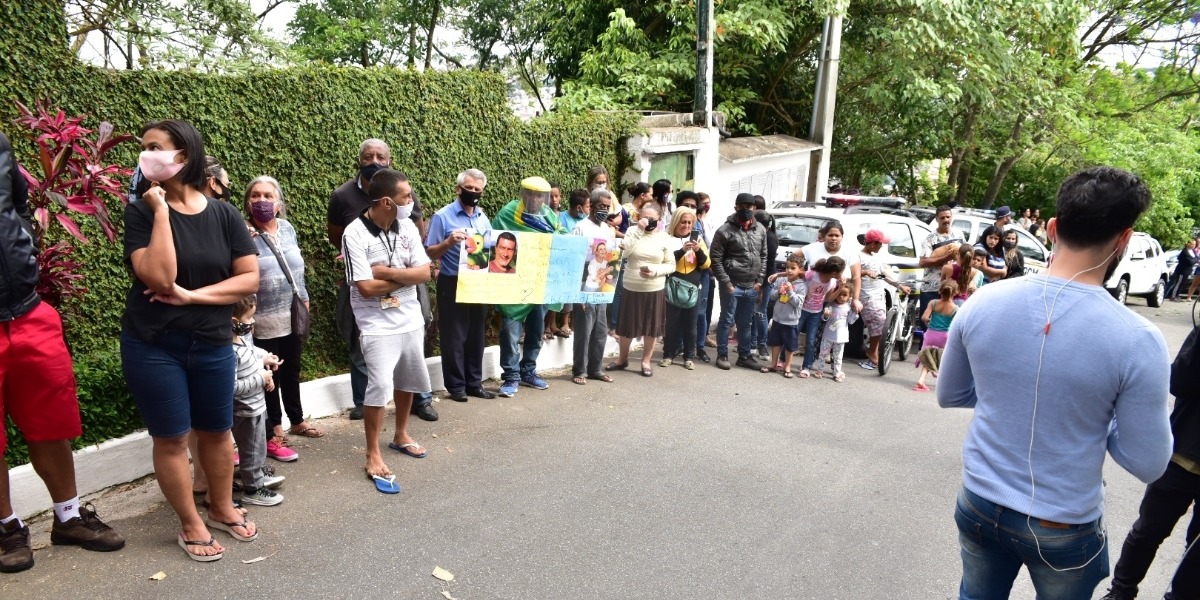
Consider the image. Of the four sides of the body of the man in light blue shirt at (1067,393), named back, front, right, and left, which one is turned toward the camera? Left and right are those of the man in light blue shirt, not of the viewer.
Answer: back

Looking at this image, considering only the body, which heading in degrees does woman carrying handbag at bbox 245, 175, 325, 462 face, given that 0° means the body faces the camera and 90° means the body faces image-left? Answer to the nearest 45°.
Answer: approximately 315°

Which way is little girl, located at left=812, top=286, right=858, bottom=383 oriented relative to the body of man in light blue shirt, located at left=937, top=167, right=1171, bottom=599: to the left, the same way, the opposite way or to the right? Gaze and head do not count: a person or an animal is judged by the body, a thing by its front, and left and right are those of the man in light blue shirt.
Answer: the opposite way

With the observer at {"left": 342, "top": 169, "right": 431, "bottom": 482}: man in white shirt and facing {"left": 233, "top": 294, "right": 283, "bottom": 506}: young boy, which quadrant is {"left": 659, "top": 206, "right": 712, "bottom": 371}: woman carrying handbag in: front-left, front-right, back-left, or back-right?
back-right

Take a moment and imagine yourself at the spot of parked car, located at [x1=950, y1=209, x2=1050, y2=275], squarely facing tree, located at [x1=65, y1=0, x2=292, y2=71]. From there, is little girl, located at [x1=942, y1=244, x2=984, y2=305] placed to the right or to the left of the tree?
left

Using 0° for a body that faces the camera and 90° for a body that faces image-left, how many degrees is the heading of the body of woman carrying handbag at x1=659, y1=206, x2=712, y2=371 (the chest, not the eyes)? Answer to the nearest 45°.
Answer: approximately 0°

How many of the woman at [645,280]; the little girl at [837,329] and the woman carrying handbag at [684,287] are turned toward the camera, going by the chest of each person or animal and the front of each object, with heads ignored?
3
